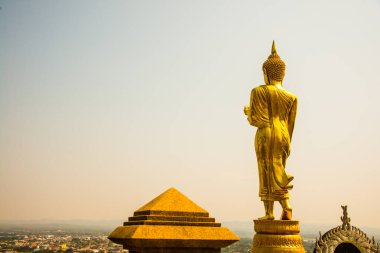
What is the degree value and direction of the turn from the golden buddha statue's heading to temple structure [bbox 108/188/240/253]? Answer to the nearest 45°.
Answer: approximately 90° to its left

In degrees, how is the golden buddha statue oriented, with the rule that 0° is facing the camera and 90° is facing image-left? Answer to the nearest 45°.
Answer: approximately 135°
